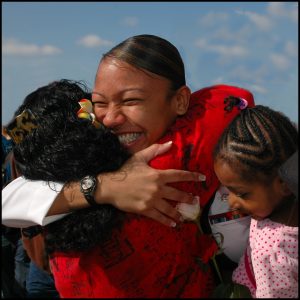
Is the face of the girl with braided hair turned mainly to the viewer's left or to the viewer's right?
to the viewer's left

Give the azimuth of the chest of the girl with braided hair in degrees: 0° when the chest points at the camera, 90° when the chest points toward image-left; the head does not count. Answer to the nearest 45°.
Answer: approximately 90°
